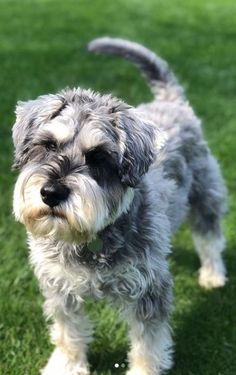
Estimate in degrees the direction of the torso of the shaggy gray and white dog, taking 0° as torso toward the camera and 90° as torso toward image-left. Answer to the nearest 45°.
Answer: approximately 45°
